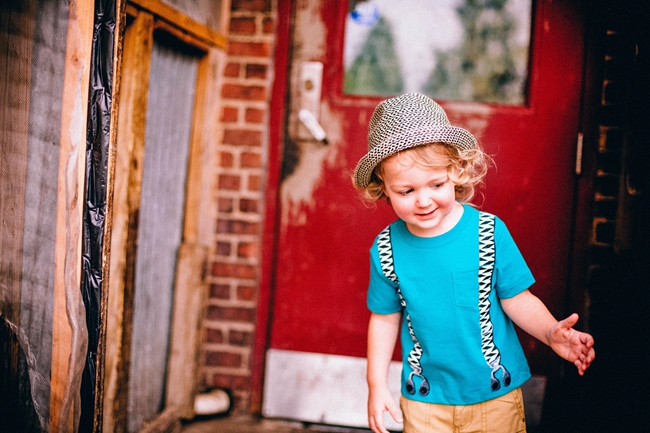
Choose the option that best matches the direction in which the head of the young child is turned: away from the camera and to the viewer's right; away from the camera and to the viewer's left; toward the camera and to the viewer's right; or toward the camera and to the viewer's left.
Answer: toward the camera and to the viewer's left

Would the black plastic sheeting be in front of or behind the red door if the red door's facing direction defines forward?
in front

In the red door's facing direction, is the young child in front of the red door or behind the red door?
in front

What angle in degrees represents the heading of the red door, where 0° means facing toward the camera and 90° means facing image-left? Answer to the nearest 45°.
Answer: approximately 0°

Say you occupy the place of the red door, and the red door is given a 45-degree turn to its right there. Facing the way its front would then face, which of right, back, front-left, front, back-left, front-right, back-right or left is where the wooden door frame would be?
front
